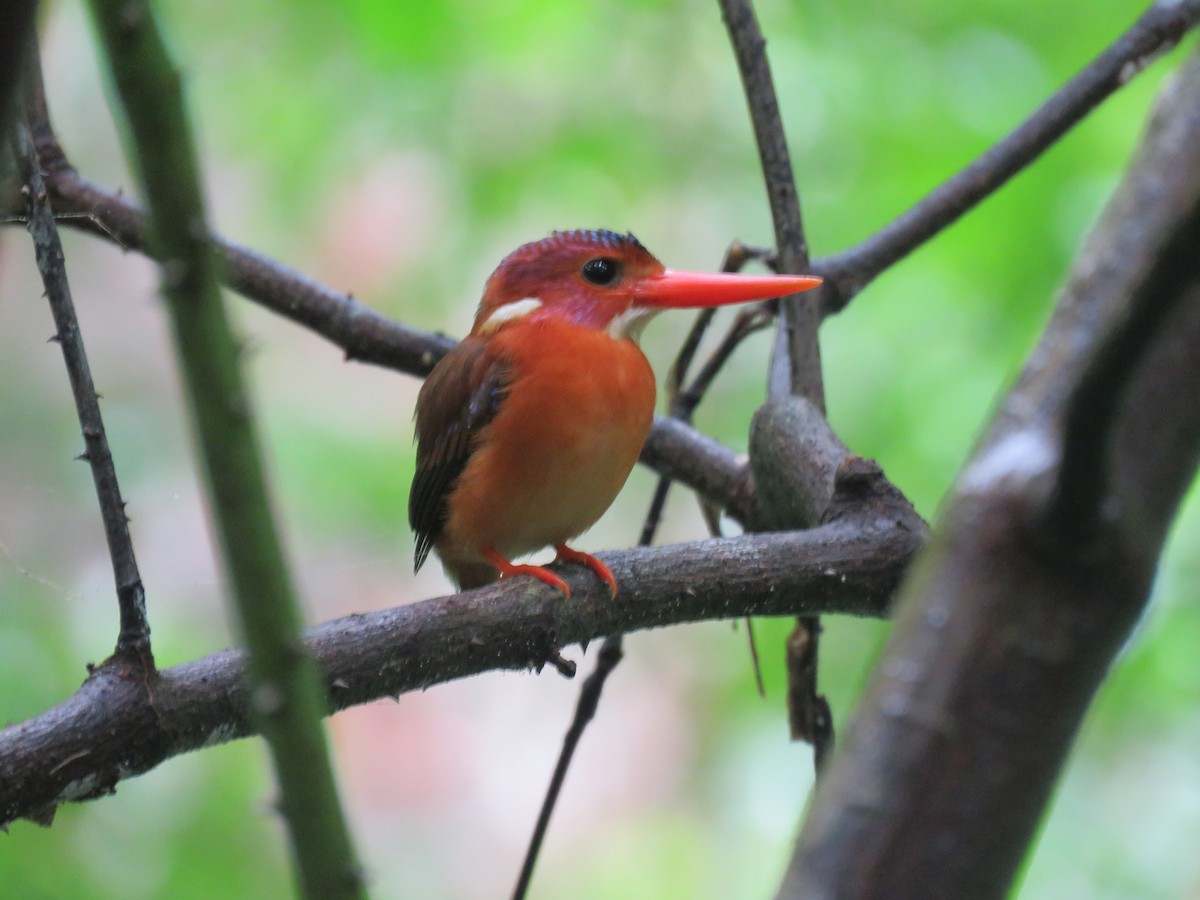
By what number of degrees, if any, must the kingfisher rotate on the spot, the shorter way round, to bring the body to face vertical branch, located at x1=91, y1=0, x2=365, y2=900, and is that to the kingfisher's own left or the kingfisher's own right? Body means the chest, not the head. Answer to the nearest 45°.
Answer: approximately 45° to the kingfisher's own right

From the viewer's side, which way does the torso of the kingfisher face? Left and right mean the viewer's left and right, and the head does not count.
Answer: facing the viewer and to the right of the viewer

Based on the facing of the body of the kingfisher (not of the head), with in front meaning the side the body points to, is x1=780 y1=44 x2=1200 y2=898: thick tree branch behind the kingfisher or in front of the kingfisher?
in front

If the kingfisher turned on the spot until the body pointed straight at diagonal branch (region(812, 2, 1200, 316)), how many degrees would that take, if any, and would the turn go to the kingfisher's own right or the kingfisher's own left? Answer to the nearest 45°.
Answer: approximately 45° to the kingfisher's own left
